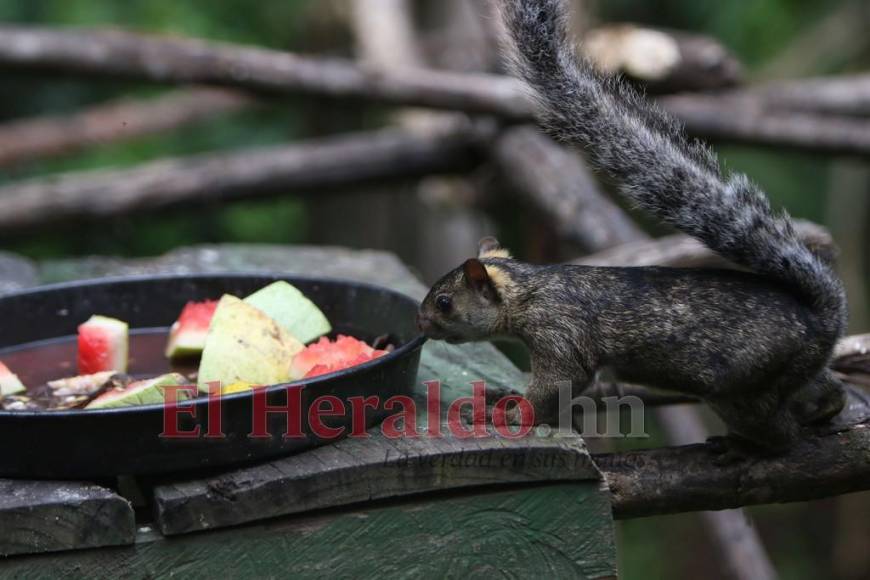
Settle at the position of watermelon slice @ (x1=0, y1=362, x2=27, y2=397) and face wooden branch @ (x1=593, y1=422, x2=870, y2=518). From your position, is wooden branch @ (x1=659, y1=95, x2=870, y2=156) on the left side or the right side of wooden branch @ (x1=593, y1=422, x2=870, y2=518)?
left

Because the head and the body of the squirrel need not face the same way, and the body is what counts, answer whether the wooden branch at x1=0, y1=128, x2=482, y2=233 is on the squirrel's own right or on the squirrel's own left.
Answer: on the squirrel's own right

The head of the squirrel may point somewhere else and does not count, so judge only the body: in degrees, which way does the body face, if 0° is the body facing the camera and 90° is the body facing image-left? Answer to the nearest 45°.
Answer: approximately 90°

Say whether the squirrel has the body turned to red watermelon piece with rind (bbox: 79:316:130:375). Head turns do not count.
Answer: yes

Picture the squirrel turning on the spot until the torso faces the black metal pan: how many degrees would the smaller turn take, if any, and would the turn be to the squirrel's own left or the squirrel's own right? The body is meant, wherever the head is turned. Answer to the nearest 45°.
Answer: approximately 45° to the squirrel's own left

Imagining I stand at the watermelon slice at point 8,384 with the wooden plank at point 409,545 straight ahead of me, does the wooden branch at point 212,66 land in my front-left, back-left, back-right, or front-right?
back-left

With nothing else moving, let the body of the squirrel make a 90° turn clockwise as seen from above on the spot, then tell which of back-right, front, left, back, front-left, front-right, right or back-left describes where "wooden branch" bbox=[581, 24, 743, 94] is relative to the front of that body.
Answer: front

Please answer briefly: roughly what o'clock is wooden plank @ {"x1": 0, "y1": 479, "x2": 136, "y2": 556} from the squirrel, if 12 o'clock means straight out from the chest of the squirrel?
The wooden plank is roughly at 11 o'clock from the squirrel.

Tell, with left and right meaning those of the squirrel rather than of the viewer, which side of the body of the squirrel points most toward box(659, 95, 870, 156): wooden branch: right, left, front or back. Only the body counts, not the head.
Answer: right

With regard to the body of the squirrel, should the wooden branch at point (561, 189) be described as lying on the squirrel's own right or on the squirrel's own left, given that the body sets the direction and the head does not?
on the squirrel's own right

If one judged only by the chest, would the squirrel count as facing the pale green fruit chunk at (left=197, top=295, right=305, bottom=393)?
yes
